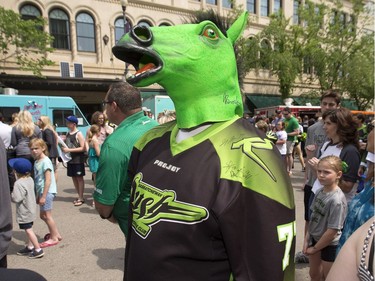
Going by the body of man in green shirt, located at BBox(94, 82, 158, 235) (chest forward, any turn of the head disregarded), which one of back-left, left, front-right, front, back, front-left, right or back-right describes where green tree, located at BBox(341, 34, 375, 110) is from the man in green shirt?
right

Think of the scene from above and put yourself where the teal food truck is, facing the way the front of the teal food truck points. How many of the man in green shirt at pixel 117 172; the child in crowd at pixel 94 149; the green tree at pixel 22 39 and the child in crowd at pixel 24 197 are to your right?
3

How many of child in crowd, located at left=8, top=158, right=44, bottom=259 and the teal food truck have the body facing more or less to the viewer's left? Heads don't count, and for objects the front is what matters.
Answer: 1

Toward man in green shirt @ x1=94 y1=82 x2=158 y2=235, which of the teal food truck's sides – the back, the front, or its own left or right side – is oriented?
right

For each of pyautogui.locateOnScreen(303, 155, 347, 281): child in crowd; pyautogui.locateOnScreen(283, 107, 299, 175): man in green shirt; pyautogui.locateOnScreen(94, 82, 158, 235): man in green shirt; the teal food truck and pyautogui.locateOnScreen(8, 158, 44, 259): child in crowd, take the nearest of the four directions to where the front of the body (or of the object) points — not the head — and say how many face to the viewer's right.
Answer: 1

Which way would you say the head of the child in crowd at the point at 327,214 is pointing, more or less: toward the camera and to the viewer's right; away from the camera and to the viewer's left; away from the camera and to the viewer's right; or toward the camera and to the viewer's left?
toward the camera and to the viewer's left

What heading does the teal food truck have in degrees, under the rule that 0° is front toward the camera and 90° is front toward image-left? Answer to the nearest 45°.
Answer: approximately 270°

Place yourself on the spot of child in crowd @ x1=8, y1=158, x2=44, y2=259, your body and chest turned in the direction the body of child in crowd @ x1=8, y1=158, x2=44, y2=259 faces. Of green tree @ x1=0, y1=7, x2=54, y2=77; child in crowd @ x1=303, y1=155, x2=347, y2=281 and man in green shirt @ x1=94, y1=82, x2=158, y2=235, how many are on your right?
1
